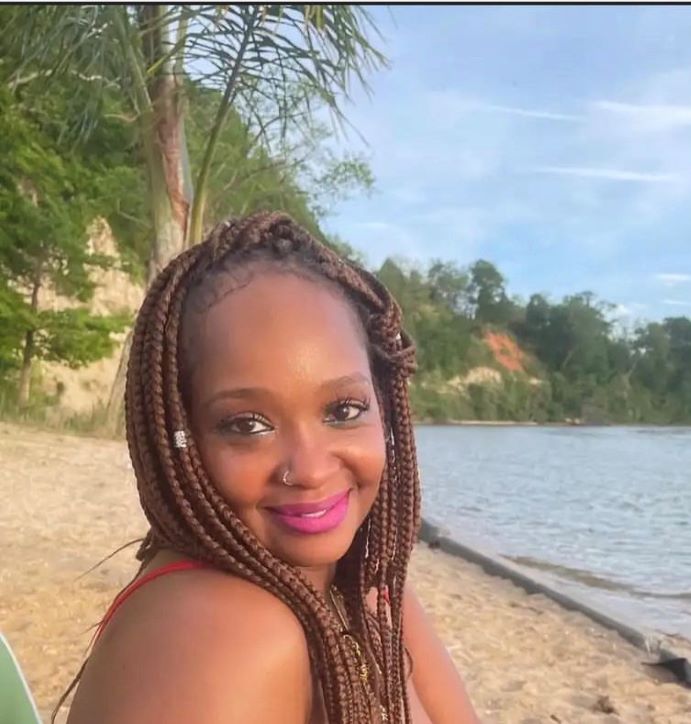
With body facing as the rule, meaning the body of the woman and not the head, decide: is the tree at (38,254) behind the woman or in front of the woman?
behind

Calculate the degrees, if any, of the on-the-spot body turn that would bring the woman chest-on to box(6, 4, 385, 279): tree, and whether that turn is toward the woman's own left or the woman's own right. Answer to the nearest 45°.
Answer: approximately 135° to the woman's own left
